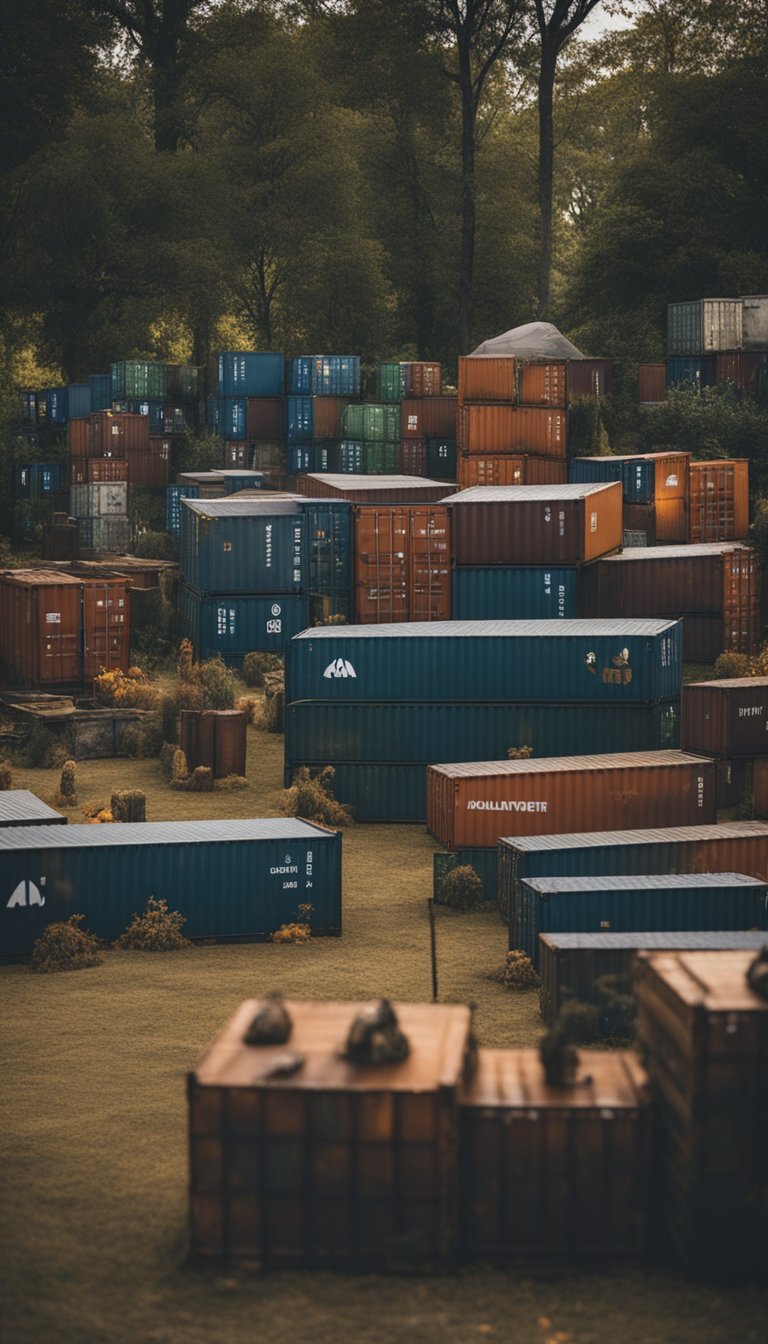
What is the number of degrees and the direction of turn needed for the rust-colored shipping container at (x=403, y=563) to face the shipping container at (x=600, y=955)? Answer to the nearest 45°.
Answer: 0° — it already faces it

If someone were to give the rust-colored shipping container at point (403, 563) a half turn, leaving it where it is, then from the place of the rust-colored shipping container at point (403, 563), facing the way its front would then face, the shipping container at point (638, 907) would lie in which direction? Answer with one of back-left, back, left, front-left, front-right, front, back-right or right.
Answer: back

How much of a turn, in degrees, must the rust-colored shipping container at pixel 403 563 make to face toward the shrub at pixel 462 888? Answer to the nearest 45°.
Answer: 0° — it already faces it

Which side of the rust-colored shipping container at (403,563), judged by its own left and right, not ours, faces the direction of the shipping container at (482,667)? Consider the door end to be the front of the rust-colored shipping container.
front

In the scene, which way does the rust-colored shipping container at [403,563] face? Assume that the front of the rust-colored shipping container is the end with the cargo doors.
toward the camera

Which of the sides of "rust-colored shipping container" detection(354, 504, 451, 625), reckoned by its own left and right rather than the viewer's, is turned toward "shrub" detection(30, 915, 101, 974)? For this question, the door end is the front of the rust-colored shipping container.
front

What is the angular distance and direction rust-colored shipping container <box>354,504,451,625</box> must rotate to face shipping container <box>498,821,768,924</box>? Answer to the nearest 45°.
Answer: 0° — it already faces it

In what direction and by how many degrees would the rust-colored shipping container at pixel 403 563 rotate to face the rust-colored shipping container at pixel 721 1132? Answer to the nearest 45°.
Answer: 0° — it already faces it

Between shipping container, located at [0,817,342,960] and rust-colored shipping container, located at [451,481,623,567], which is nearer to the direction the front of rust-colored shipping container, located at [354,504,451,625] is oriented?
the shipping container

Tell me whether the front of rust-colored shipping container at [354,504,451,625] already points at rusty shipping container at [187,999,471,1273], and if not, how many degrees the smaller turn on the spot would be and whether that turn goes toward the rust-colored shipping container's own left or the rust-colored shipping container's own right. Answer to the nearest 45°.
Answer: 0° — it already faces it

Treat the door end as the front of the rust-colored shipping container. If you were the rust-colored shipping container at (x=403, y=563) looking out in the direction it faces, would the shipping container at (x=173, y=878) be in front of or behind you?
in front

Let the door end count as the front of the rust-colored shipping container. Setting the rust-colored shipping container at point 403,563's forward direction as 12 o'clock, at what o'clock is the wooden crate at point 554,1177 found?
The wooden crate is roughly at 12 o'clock from the rust-colored shipping container.
